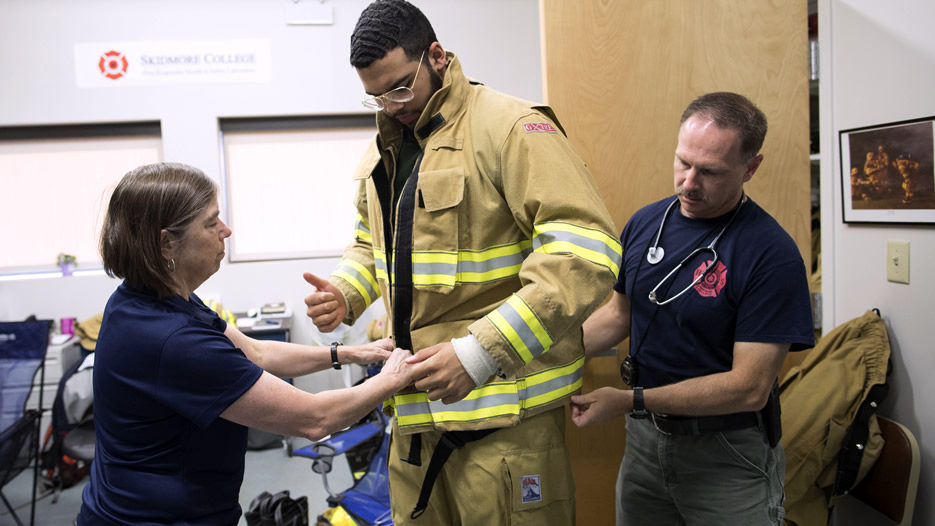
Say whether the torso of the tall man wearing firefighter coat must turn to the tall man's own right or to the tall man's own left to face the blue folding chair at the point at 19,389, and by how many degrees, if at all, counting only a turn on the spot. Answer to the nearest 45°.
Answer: approximately 90° to the tall man's own right

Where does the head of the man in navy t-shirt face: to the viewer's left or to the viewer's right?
to the viewer's left

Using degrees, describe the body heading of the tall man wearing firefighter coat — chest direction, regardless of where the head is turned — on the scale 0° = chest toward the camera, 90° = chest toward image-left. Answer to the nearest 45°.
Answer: approximately 45°

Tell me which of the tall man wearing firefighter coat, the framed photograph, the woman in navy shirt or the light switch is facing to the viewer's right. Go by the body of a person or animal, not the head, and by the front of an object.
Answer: the woman in navy shirt

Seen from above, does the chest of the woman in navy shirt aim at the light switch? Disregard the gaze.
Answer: yes

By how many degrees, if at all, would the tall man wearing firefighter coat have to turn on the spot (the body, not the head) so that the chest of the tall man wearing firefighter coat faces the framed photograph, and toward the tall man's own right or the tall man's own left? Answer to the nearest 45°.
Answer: approximately 135° to the tall man's own left

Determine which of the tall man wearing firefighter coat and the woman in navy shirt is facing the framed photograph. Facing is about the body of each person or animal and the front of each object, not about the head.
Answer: the woman in navy shirt

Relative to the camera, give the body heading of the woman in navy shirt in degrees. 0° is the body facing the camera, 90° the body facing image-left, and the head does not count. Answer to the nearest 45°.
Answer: approximately 270°

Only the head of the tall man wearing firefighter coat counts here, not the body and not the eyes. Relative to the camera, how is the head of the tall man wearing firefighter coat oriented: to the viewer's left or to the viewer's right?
to the viewer's left

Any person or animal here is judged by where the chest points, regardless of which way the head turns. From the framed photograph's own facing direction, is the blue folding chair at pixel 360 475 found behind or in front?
in front

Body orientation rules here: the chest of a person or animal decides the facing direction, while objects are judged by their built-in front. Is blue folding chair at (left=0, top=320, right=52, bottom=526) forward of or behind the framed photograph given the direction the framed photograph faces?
forward
